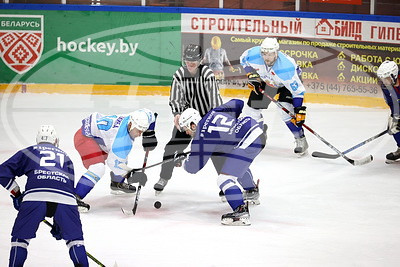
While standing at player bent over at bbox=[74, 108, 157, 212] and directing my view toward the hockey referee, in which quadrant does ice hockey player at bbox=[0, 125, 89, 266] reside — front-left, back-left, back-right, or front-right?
back-right

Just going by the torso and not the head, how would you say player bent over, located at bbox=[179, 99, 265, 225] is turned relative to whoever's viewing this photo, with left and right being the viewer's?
facing to the left of the viewer

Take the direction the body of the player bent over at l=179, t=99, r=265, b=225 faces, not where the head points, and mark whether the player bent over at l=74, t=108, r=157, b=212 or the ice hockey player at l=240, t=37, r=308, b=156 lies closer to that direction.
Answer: the player bent over

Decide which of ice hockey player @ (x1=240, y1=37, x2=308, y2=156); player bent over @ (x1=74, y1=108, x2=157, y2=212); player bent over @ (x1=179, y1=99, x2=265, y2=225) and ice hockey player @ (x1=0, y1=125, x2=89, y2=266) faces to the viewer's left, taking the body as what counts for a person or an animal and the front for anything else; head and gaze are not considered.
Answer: player bent over @ (x1=179, y1=99, x2=265, y2=225)

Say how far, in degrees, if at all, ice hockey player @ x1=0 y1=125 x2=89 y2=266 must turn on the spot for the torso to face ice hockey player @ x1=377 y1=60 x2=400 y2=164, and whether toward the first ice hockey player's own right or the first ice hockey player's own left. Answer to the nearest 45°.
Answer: approximately 45° to the first ice hockey player's own right

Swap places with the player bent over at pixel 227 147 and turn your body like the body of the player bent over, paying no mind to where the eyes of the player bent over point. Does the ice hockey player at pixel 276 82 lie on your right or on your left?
on your right

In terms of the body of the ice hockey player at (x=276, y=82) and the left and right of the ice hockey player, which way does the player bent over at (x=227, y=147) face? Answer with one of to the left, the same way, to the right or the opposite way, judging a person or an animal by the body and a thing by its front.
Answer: to the right

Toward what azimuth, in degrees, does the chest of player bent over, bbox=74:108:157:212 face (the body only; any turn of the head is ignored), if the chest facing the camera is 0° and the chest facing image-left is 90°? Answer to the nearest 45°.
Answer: approximately 270°

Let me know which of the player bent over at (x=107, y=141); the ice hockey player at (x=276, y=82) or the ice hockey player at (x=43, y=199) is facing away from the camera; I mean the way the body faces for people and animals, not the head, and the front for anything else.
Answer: the ice hockey player at (x=43, y=199)

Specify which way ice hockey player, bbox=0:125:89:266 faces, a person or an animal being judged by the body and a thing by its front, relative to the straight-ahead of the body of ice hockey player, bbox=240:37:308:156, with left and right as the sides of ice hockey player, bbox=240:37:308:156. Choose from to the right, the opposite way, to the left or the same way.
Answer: the opposite way

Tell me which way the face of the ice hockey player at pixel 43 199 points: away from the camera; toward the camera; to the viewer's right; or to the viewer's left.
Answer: away from the camera
